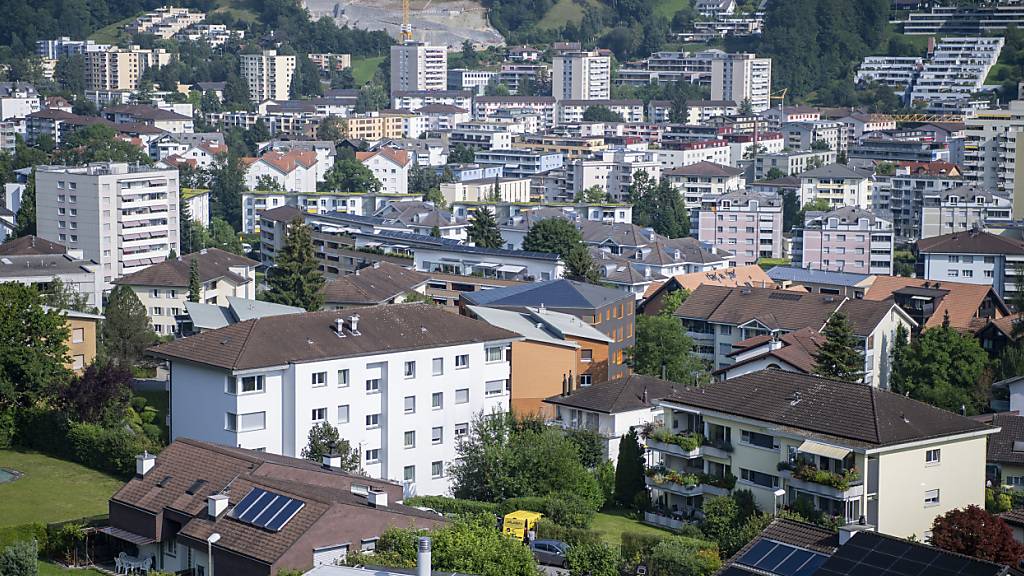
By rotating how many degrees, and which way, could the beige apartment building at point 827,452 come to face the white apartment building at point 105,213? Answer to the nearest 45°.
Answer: approximately 90° to its right

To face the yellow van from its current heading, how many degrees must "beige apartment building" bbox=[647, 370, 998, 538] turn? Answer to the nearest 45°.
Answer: approximately 45° to its right

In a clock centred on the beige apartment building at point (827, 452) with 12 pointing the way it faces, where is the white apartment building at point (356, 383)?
The white apartment building is roughly at 2 o'clock from the beige apartment building.

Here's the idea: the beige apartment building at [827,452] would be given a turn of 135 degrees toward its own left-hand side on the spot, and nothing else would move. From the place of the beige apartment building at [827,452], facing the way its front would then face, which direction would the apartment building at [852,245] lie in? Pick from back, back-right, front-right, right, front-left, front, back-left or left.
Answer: left

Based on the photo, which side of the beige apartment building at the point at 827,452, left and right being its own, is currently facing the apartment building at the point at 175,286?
right

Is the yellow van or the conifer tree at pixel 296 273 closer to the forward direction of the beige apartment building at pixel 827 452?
the yellow van

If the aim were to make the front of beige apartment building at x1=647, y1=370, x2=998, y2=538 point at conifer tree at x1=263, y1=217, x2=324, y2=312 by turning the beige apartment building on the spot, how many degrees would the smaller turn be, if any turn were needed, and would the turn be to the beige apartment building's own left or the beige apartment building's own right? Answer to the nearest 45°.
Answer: approximately 90° to the beige apartment building's own right

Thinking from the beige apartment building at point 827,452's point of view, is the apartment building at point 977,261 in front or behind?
behind

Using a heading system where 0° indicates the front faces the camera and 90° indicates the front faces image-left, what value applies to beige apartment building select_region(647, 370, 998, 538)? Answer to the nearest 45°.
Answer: approximately 45°
